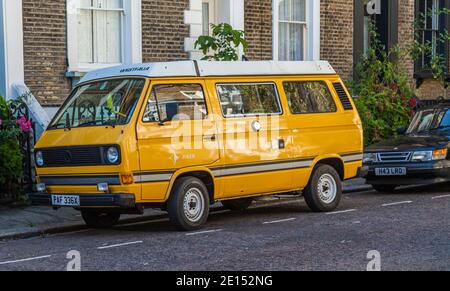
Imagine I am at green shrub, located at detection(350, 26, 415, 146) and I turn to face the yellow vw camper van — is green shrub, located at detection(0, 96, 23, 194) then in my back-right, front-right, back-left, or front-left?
front-right

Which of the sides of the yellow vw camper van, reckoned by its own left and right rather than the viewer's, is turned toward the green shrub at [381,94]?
back

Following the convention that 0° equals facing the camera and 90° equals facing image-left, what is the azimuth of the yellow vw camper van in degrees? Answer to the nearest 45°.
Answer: approximately 45°

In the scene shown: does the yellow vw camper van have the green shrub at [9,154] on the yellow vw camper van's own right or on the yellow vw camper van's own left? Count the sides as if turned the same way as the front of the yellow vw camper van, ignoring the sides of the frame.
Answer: on the yellow vw camper van's own right
